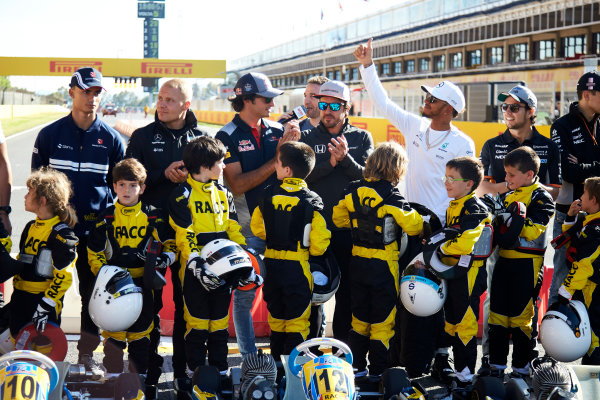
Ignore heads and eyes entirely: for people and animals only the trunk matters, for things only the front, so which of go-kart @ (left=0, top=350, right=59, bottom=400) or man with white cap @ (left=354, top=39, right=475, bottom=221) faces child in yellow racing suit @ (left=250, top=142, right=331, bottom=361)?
the man with white cap

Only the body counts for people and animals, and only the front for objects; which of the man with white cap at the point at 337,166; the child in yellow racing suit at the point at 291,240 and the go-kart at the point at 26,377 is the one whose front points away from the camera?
the child in yellow racing suit

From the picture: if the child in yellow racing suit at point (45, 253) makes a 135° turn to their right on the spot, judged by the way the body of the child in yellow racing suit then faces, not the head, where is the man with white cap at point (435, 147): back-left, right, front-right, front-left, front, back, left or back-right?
right

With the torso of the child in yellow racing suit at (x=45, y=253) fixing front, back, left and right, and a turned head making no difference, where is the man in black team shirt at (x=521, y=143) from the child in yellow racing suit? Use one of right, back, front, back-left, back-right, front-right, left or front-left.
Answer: back-left
